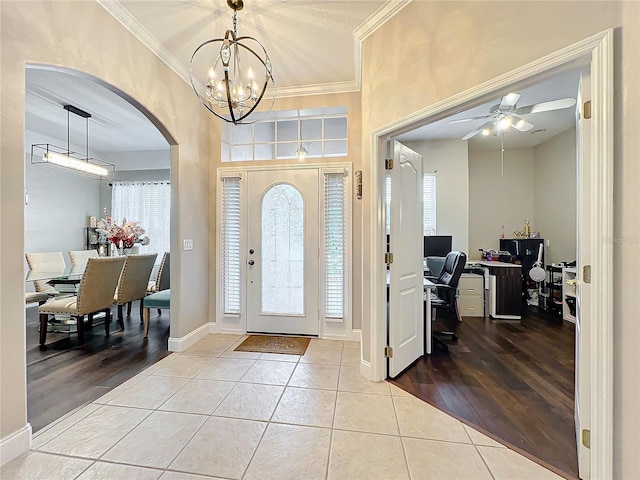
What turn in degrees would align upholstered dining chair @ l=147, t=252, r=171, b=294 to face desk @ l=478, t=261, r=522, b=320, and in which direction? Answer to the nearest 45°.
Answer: approximately 135° to its left

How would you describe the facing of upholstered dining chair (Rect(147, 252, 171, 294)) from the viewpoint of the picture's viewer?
facing to the left of the viewer

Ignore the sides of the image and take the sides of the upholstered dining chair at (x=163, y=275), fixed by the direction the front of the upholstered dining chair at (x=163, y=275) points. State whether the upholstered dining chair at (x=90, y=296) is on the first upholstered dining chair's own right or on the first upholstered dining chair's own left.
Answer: on the first upholstered dining chair's own left

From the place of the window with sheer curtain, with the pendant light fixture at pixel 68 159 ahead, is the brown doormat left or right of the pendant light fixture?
left

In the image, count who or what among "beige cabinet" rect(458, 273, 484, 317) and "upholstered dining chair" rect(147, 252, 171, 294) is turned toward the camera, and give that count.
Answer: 1

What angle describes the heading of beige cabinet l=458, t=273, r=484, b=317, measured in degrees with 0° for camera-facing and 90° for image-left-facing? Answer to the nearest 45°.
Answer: approximately 0°

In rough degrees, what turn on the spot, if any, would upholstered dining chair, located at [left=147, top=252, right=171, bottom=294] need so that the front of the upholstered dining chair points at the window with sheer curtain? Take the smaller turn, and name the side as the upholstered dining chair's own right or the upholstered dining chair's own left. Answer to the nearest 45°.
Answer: approximately 90° to the upholstered dining chair's own right

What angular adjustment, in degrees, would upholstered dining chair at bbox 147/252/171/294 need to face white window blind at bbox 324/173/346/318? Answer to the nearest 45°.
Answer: approximately 135° to its left
